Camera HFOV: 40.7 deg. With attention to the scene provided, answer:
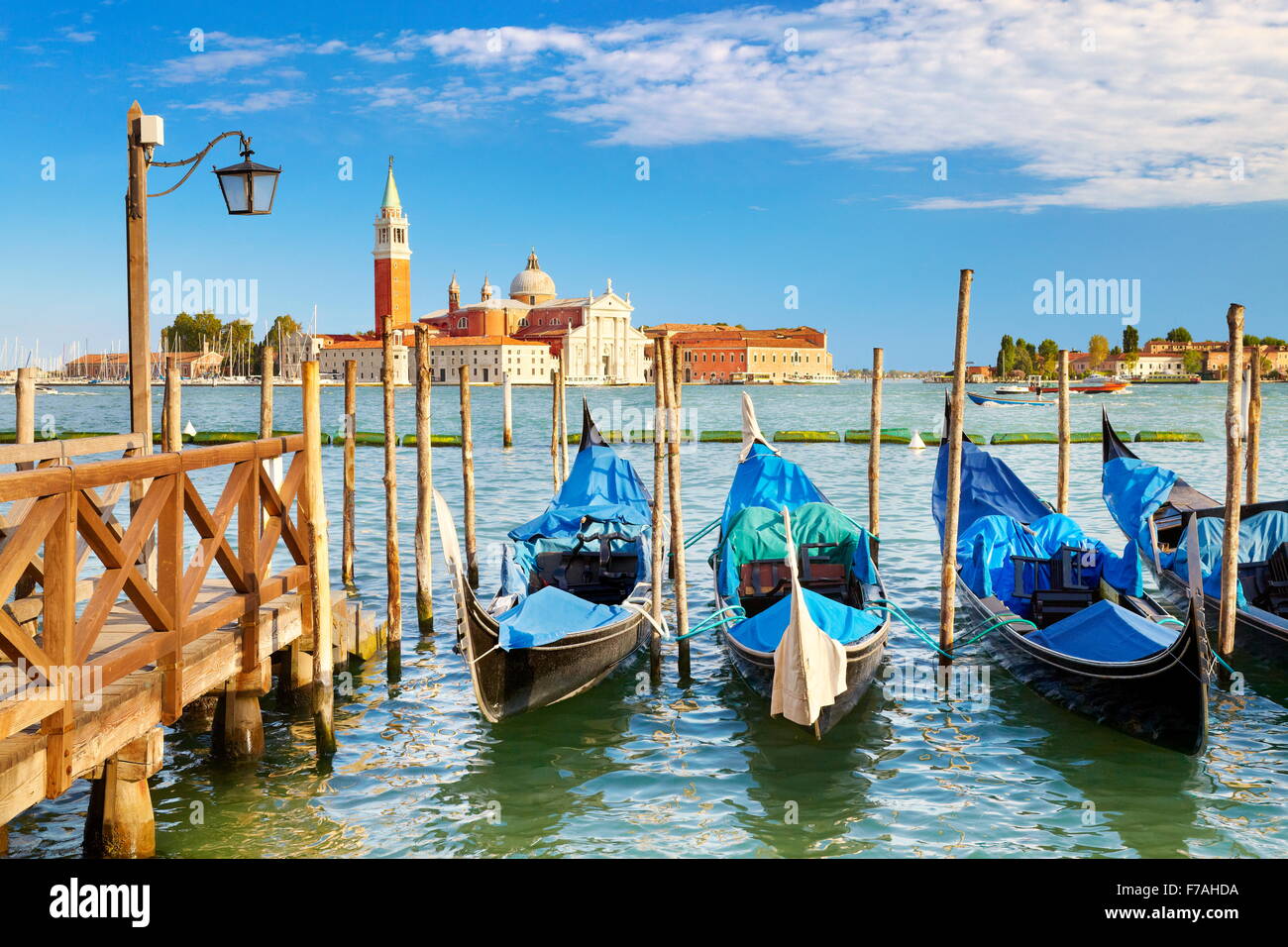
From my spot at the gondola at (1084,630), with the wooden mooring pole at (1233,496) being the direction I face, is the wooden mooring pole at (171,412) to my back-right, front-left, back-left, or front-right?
back-left

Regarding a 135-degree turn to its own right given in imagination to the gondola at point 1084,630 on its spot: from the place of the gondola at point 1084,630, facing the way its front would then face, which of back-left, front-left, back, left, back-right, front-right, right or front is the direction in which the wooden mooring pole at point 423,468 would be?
front

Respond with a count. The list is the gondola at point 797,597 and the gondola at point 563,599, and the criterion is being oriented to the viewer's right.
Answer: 0

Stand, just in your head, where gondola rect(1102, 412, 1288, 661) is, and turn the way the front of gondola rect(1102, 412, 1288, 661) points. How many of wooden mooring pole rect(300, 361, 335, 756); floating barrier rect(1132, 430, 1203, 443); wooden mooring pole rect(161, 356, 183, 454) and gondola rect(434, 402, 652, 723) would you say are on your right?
3

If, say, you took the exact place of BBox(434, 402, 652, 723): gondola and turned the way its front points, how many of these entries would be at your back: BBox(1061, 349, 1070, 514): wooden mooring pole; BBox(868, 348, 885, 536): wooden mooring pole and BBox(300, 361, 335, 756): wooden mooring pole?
2

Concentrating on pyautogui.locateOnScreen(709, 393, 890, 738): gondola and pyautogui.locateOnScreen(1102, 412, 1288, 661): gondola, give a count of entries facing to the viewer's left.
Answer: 0

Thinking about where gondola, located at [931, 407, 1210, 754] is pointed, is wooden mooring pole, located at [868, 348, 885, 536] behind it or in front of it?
behind

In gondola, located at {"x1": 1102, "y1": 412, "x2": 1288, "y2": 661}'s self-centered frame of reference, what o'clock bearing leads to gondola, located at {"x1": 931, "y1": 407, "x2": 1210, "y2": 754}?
gondola, located at {"x1": 931, "y1": 407, "x2": 1210, "y2": 754} is roughly at 2 o'clock from gondola, located at {"x1": 1102, "y1": 412, "x2": 1288, "y2": 661}.

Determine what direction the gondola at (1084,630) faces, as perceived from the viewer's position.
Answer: facing the viewer and to the right of the viewer
